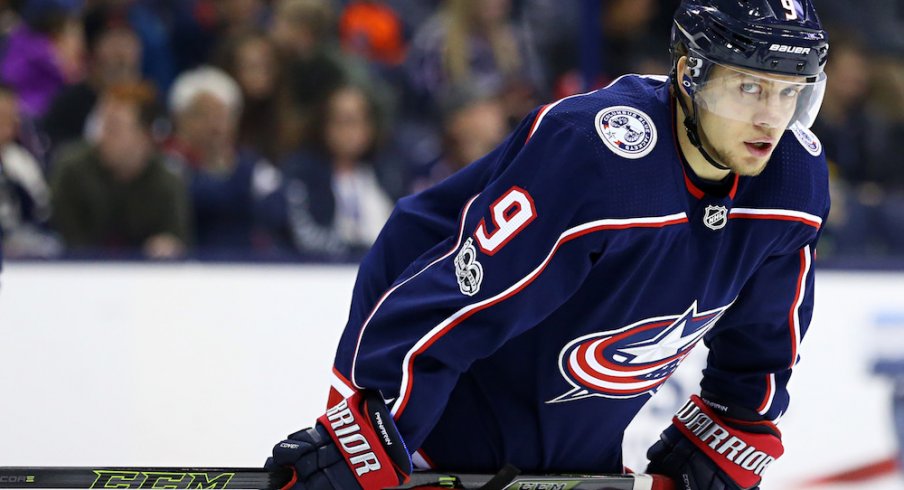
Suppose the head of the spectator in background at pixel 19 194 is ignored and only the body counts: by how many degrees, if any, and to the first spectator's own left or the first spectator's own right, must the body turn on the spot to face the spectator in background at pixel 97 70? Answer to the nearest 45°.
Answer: approximately 135° to the first spectator's own left

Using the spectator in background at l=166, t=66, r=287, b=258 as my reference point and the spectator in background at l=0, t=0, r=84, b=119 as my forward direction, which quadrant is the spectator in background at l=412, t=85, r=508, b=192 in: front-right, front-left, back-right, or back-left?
back-right

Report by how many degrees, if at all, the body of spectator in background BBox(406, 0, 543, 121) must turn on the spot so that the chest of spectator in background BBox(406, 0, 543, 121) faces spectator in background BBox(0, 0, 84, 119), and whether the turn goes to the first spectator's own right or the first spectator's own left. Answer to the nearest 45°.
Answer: approximately 90° to the first spectator's own right
